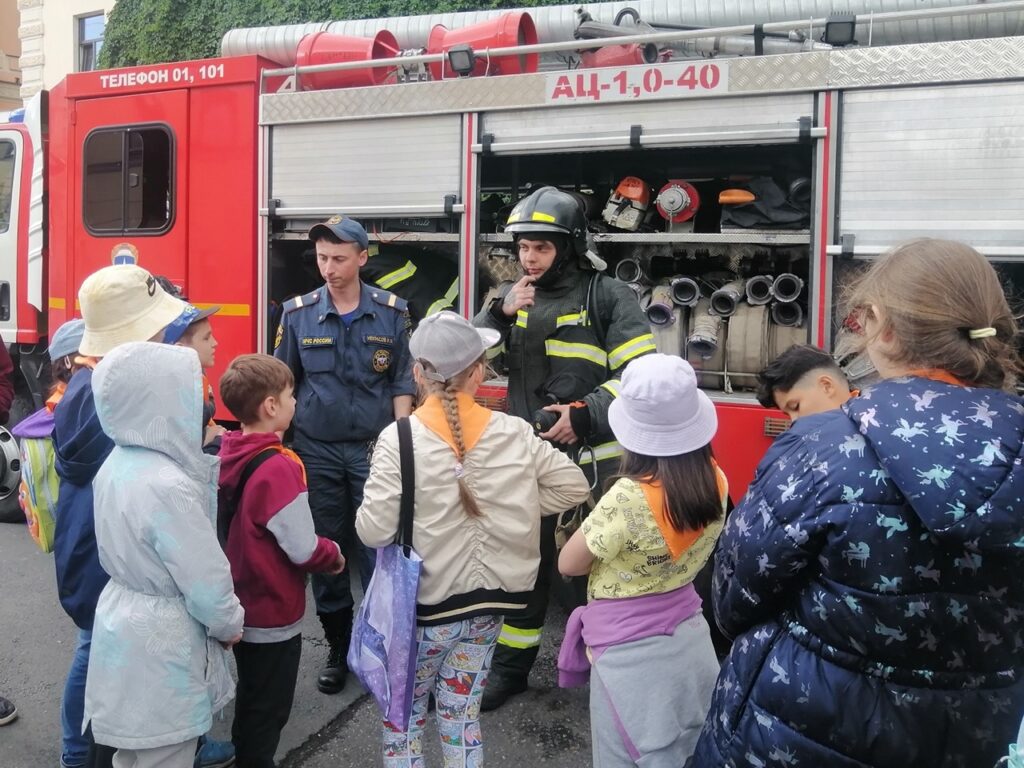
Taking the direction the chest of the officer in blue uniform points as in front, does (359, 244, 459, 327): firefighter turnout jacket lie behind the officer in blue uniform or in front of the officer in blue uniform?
behind

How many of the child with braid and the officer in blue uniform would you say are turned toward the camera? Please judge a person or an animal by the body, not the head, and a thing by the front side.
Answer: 1

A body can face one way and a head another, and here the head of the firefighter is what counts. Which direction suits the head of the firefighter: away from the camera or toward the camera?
toward the camera

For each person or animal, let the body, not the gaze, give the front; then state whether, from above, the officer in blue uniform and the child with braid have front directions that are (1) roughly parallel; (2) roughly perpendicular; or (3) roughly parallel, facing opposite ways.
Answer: roughly parallel, facing opposite ways

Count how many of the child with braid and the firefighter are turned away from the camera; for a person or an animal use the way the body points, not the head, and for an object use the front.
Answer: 1

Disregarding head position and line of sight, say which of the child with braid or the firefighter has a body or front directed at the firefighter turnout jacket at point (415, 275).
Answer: the child with braid

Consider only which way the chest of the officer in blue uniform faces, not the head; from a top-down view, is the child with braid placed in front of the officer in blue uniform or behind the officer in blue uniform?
in front

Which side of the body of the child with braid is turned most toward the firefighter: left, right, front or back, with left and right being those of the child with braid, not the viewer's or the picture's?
front

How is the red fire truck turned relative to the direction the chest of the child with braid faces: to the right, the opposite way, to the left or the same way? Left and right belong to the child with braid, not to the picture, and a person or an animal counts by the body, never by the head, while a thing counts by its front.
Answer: to the left

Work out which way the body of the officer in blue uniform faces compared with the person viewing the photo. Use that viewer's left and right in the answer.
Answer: facing the viewer

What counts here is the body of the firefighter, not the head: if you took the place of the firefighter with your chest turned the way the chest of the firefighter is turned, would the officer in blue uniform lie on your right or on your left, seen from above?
on your right

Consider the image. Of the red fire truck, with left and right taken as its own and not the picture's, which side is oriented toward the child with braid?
left

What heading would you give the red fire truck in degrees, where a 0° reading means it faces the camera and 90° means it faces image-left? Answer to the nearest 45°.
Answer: approximately 90°

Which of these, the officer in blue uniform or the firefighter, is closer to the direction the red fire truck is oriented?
the officer in blue uniform
